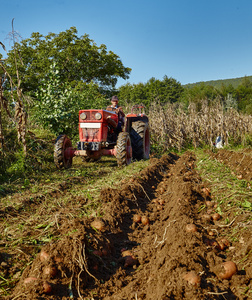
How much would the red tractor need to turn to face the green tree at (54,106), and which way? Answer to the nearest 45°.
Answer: approximately 90° to its right

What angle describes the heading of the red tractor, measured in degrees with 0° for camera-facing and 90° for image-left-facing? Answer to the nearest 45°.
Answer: approximately 45°

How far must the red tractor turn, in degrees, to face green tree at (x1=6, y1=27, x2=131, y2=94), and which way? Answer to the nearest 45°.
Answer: approximately 135° to its right
